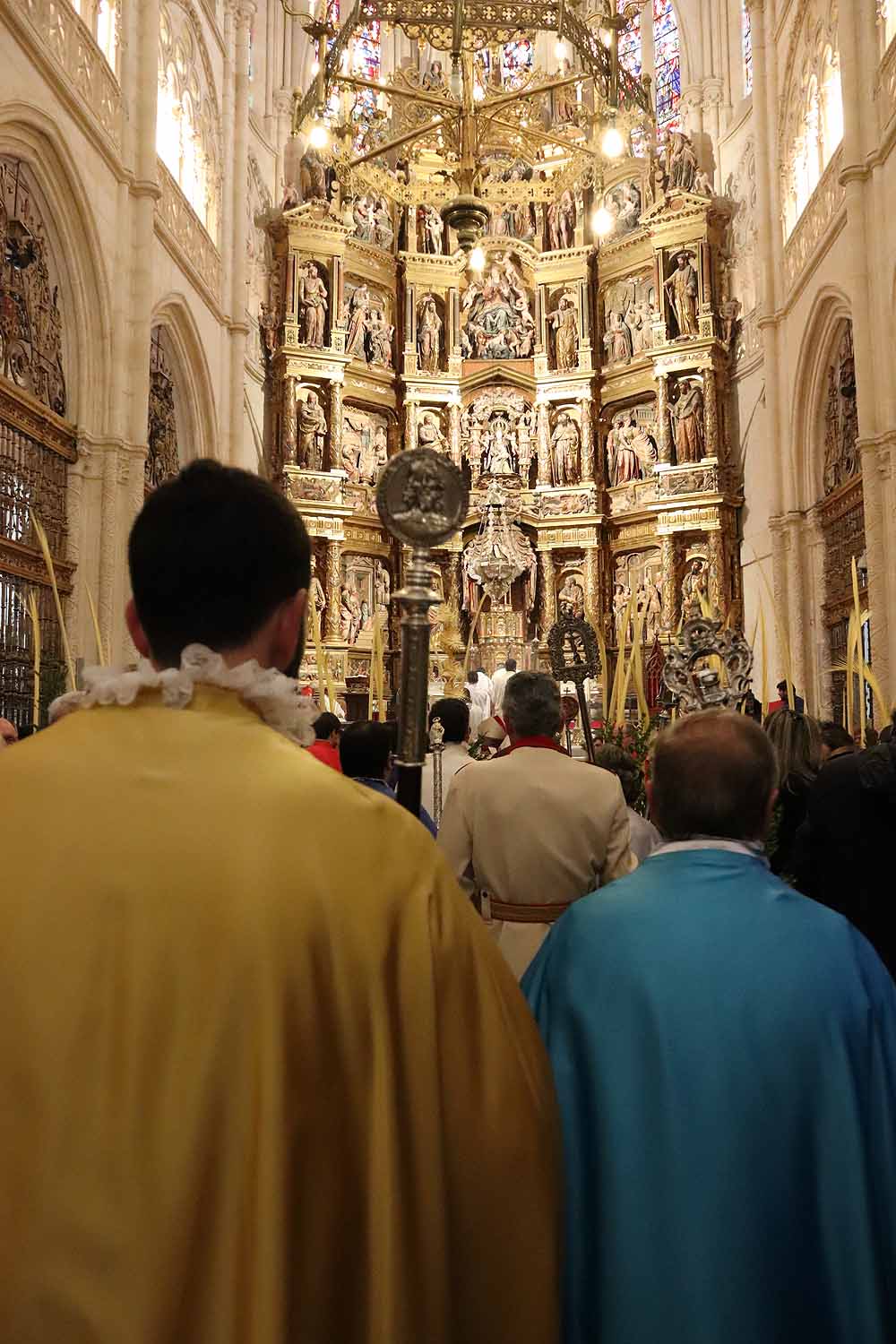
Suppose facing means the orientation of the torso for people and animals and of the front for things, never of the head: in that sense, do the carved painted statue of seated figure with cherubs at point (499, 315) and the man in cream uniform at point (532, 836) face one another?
yes

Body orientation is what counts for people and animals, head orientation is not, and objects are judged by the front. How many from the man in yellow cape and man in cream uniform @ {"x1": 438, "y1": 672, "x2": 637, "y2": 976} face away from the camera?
2

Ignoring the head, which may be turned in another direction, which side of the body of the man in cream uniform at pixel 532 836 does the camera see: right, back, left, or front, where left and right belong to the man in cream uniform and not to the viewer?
back

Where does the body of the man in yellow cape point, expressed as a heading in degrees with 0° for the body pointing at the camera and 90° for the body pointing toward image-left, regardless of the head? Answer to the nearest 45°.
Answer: approximately 180°

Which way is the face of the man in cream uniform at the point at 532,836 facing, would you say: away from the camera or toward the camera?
away from the camera

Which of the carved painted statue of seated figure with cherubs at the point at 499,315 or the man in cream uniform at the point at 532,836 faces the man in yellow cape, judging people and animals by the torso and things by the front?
the carved painted statue of seated figure with cherubs

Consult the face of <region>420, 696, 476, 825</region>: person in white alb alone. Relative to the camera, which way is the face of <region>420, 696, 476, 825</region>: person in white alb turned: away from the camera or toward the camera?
away from the camera

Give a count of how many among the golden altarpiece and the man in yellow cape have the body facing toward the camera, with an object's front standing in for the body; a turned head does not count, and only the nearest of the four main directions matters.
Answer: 1

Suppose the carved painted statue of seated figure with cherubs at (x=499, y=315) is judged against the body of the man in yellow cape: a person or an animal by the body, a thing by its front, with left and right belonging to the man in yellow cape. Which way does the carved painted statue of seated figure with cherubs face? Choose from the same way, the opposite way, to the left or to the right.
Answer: the opposite way
